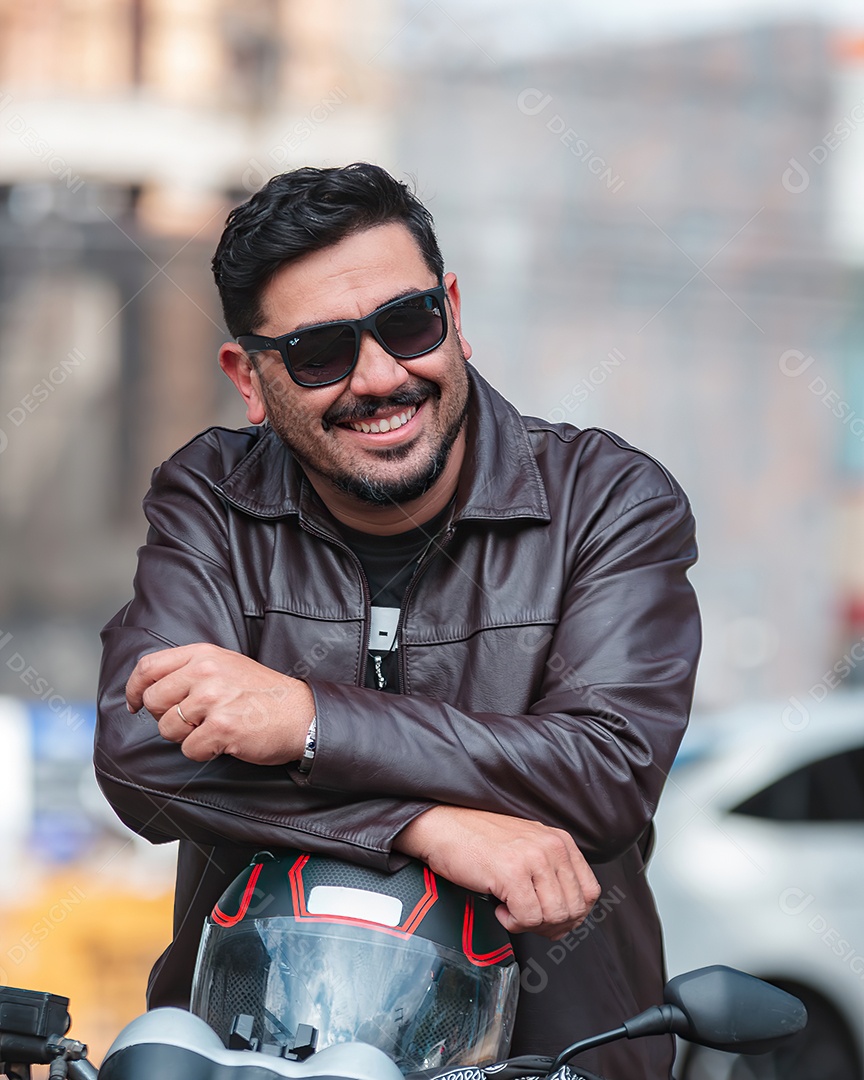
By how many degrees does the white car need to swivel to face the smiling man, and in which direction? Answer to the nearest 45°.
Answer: approximately 90° to its right

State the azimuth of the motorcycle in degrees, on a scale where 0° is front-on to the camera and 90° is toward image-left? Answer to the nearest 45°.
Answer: approximately 0°

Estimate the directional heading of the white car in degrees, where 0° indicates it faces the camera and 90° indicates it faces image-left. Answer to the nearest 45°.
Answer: approximately 270°

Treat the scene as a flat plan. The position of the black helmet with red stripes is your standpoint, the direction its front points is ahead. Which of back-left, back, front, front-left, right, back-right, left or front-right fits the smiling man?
back

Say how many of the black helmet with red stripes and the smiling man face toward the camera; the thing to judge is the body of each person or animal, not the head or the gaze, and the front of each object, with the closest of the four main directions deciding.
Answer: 2

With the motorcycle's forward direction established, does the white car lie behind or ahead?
behind

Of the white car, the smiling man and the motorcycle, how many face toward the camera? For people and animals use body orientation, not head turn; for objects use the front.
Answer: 2

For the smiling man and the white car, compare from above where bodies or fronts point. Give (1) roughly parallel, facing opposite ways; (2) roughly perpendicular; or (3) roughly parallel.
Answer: roughly perpendicular

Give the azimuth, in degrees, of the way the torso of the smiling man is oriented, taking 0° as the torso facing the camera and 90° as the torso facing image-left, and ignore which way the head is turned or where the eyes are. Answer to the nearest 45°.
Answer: approximately 0°
